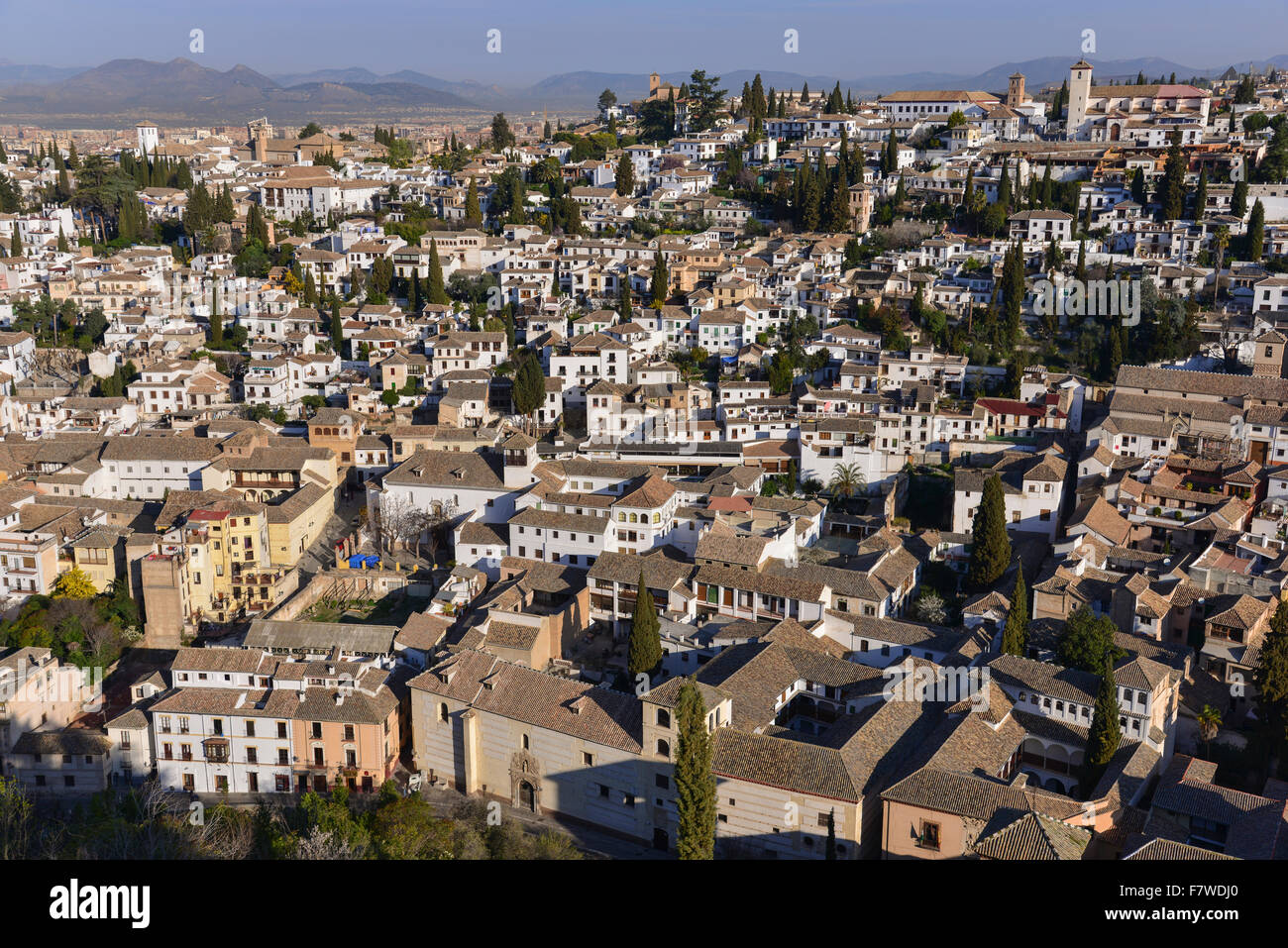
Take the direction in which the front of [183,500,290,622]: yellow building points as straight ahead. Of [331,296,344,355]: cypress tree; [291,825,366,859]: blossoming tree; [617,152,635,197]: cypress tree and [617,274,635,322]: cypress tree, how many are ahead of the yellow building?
1

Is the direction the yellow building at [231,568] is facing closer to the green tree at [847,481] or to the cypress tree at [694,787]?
the cypress tree

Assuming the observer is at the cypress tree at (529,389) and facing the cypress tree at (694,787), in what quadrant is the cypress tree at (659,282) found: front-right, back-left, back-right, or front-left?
back-left

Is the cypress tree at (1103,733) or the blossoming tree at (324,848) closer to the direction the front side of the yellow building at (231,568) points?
the blossoming tree

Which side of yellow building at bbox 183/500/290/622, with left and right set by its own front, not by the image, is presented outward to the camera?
front

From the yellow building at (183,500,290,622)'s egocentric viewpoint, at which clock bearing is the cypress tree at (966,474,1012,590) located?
The cypress tree is roughly at 10 o'clock from the yellow building.

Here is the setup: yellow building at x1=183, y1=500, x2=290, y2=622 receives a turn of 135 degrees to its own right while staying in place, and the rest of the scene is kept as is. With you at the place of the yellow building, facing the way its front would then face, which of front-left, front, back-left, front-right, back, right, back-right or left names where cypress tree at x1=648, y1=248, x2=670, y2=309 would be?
right

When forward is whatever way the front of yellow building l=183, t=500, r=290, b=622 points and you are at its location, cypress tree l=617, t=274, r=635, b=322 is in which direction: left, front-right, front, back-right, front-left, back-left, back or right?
back-left

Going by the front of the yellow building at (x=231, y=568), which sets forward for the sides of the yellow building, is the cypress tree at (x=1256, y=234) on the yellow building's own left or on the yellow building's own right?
on the yellow building's own left

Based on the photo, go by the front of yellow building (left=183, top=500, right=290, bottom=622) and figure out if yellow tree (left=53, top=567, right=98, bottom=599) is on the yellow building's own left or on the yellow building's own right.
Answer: on the yellow building's own right

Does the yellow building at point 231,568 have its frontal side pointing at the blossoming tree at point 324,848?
yes
